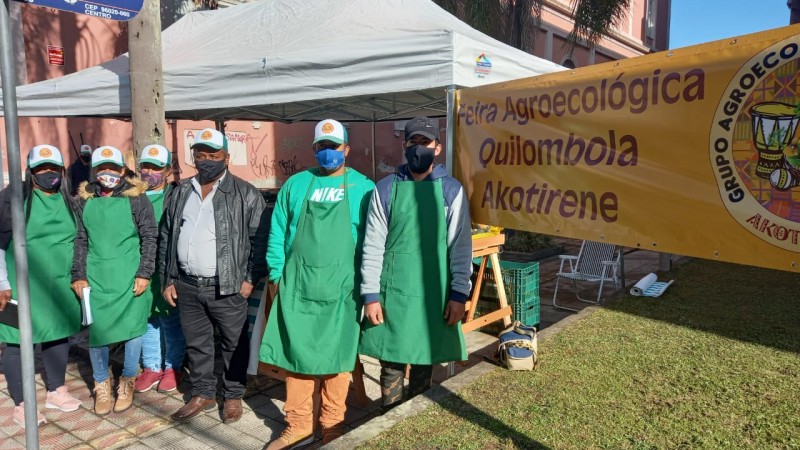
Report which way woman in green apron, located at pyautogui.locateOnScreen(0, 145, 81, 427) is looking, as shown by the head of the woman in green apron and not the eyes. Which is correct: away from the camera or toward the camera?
toward the camera

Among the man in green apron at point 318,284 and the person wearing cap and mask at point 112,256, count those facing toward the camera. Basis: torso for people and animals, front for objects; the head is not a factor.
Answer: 2

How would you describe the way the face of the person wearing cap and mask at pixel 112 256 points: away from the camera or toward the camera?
toward the camera

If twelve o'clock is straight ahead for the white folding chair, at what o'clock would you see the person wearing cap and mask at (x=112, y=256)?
The person wearing cap and mask is roughly at 12 o'clock from the white folding chair.

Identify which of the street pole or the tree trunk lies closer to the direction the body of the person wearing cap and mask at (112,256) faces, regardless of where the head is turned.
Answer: the street pole

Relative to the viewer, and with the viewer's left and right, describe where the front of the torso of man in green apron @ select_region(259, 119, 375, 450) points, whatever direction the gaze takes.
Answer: facing the viewer

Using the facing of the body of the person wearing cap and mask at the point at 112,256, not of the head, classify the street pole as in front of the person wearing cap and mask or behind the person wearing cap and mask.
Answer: in front

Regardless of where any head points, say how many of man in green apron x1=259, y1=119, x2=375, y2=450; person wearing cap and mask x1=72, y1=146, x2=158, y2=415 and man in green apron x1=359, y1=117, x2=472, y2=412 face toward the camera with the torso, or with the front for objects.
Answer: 3

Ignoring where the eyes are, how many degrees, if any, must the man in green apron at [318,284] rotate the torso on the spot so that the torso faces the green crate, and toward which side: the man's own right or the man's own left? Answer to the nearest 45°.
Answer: approximately 135° to the man's own left

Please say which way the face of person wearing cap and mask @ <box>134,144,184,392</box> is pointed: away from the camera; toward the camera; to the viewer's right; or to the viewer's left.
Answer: toward the camera

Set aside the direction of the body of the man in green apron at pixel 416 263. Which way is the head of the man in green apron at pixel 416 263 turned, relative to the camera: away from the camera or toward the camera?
toward the camera

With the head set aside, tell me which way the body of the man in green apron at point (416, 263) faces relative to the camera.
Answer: toward the camera

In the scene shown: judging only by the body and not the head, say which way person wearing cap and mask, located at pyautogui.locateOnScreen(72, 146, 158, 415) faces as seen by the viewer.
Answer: toward the camera
